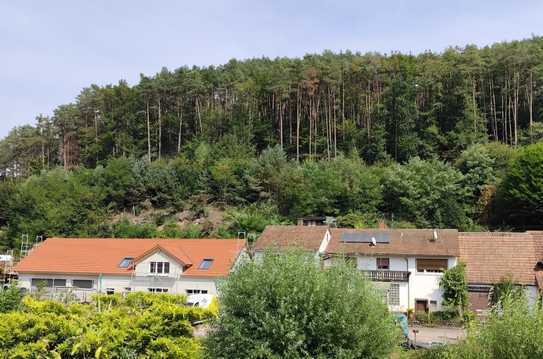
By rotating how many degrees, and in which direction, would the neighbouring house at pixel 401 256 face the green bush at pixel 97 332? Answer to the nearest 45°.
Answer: approximately 45° to its right

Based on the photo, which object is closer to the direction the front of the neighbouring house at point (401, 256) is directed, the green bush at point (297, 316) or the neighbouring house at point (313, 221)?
the green bush

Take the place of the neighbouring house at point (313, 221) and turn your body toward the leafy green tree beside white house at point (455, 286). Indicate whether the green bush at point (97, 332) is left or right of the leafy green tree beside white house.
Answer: right

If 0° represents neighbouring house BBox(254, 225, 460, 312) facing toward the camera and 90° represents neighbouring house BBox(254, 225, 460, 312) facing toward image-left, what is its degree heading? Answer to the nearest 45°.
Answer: approximately 0°

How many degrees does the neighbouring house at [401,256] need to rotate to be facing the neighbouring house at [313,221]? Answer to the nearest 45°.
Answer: approximately 135° to its right

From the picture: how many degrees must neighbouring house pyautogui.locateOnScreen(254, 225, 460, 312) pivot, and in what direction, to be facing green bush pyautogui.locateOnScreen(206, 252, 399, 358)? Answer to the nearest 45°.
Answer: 0° — it already faces it

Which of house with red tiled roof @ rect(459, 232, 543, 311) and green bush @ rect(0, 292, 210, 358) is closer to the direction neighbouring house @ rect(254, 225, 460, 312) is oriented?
the green bush

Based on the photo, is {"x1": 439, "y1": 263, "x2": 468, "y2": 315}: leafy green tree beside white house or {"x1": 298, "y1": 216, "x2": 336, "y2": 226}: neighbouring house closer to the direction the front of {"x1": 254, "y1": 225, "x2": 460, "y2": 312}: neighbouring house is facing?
the leafy green tree beside white house

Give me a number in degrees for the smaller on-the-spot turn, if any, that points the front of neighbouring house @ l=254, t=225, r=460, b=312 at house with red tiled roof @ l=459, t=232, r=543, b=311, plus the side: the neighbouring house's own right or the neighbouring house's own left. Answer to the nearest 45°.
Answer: approximately 90° to the neighbouring house's own left

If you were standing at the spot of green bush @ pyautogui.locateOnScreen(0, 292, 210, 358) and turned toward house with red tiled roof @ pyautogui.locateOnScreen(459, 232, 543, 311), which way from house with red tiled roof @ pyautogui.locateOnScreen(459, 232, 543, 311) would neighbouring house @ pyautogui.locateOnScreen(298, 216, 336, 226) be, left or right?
left
